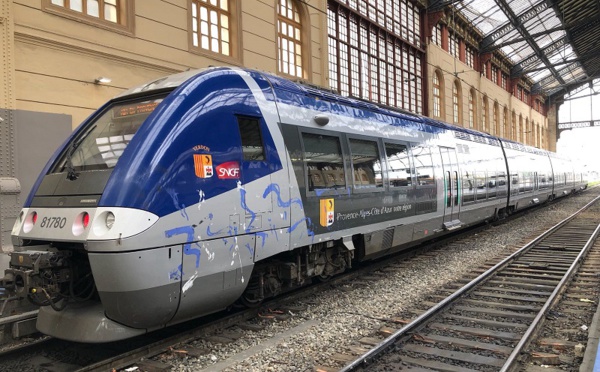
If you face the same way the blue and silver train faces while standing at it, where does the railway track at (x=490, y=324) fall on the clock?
The railway track is roughly at 9 o'clock from the blue and silver train.

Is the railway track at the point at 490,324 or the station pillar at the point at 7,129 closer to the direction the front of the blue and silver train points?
the station pillar

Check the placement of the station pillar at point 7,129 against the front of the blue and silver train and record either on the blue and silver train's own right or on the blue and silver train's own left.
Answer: on the blue and silver train's own right

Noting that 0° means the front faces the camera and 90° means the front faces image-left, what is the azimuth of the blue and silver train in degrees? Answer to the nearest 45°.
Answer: approximately 45°
